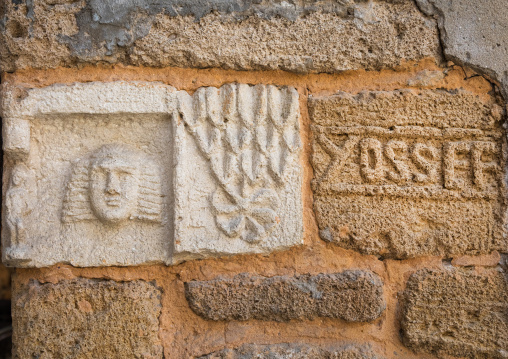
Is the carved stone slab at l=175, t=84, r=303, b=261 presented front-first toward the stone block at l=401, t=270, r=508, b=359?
no

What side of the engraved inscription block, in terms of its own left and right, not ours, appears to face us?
front

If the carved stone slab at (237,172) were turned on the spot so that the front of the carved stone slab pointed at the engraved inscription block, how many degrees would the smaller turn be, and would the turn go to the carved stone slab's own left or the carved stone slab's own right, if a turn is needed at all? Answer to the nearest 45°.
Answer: approximately 90° to the carved stone slab's own left

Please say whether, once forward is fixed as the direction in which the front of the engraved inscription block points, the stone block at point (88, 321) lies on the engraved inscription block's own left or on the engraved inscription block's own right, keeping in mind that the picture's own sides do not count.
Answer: on the engraved inscription block's own right

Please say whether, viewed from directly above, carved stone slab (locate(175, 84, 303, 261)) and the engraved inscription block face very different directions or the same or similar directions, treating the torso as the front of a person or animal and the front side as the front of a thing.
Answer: same or similar directions

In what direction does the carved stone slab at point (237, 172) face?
toward the camera

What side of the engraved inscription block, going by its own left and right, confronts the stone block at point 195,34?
right
